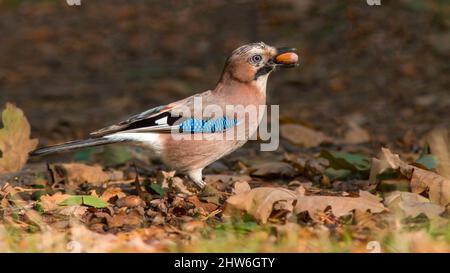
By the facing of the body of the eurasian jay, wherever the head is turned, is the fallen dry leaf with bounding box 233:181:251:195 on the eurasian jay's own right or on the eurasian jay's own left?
on the eurasian jay's own right

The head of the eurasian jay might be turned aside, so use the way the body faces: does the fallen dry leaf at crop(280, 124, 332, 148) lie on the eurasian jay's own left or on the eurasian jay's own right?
on the eurasian jay's own left

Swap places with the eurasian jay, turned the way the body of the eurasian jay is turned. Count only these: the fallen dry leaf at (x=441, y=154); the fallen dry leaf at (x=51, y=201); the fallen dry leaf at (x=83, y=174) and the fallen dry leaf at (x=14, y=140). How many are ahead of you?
1

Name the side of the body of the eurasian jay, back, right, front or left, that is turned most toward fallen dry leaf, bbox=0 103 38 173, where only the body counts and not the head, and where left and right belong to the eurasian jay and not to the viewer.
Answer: back

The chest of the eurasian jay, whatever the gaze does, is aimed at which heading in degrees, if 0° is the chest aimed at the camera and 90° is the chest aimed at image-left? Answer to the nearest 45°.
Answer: approximately 270°

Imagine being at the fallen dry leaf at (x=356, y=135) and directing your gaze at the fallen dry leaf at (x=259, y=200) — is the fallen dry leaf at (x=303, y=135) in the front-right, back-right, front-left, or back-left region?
front-right

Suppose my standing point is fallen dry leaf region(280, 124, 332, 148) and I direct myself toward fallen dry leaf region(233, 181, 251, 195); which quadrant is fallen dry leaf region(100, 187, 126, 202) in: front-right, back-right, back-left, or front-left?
front-right

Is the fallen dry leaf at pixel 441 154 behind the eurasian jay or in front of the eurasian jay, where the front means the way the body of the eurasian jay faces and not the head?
in front

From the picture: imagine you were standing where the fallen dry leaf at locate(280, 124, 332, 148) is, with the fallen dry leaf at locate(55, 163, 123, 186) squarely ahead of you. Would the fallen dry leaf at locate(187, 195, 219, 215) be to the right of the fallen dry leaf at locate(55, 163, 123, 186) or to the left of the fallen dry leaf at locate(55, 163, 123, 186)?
left

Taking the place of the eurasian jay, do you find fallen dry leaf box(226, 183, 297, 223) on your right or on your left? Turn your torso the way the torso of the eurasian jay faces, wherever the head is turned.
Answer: on your right

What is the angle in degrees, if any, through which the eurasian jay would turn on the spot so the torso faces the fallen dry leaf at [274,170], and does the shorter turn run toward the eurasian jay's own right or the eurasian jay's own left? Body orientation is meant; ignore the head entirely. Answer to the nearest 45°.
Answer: approximately 45° to the eurasian jay's own left

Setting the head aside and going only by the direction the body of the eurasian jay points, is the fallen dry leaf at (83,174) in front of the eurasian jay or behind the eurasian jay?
behind

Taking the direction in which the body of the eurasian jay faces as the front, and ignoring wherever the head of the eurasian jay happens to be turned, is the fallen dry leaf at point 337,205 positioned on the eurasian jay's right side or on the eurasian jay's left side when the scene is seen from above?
on the eurasian jay's right side
